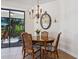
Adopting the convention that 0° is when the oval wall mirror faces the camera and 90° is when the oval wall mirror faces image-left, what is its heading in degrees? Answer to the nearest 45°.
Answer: approximately 45°

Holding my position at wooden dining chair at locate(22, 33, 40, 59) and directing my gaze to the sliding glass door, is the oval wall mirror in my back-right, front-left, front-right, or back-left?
front-right

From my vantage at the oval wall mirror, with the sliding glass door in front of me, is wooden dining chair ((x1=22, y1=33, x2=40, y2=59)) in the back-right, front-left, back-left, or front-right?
front-left

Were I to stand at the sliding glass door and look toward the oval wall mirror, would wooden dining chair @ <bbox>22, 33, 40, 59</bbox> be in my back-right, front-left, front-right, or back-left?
front-right

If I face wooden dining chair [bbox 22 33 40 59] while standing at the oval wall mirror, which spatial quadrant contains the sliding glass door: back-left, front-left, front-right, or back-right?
front-right

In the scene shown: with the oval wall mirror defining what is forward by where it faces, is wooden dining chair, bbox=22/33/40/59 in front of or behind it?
in front
